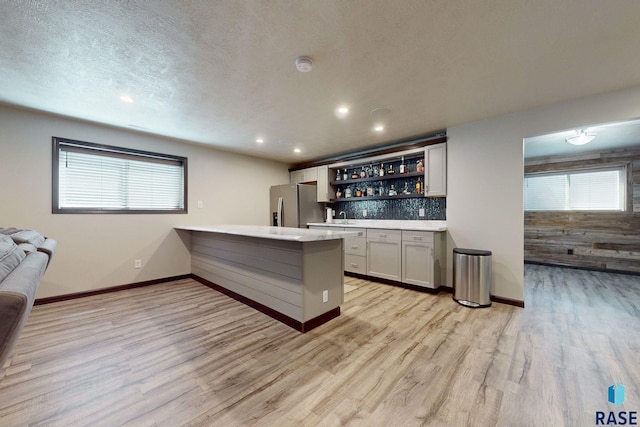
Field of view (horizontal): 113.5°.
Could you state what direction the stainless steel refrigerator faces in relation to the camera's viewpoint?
facing the viewer and to the left of the viewer

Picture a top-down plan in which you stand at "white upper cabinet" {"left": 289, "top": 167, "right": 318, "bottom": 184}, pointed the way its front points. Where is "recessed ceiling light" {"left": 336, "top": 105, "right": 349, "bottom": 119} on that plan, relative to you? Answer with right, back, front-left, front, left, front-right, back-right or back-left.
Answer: front-left

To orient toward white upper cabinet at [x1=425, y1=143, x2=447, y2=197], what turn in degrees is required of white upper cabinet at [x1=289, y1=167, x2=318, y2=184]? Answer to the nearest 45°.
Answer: approximately 90° to its left

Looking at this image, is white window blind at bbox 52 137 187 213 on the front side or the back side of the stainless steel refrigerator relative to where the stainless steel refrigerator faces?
on the front side

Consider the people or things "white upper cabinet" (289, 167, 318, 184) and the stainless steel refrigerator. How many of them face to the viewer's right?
0

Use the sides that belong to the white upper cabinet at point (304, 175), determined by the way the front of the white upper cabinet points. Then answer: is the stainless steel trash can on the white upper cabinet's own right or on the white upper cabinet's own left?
on the white upper cabinet's own left

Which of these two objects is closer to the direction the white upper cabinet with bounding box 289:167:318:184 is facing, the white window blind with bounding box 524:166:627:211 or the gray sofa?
the gray sofa

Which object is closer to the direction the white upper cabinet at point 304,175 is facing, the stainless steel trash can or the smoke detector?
the smoke detector

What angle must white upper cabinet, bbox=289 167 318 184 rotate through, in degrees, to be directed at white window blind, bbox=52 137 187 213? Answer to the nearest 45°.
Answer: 0° — it already faces it

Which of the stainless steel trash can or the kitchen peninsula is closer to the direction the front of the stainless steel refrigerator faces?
the kitchen peninsula

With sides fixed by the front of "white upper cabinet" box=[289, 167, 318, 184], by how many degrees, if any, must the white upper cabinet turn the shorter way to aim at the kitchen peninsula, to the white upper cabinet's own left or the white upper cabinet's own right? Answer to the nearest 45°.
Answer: approximately 45° to the white upper cabinet's own left

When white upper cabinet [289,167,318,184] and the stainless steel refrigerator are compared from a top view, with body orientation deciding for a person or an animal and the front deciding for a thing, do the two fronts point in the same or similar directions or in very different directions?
same or similar directions

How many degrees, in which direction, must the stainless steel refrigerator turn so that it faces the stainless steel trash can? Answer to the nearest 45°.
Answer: approximately 90° to its left

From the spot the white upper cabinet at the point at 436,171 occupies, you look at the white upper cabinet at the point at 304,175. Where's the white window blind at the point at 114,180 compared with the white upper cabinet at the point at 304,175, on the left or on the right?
left

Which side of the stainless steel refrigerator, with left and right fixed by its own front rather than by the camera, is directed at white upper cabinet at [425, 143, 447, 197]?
left
